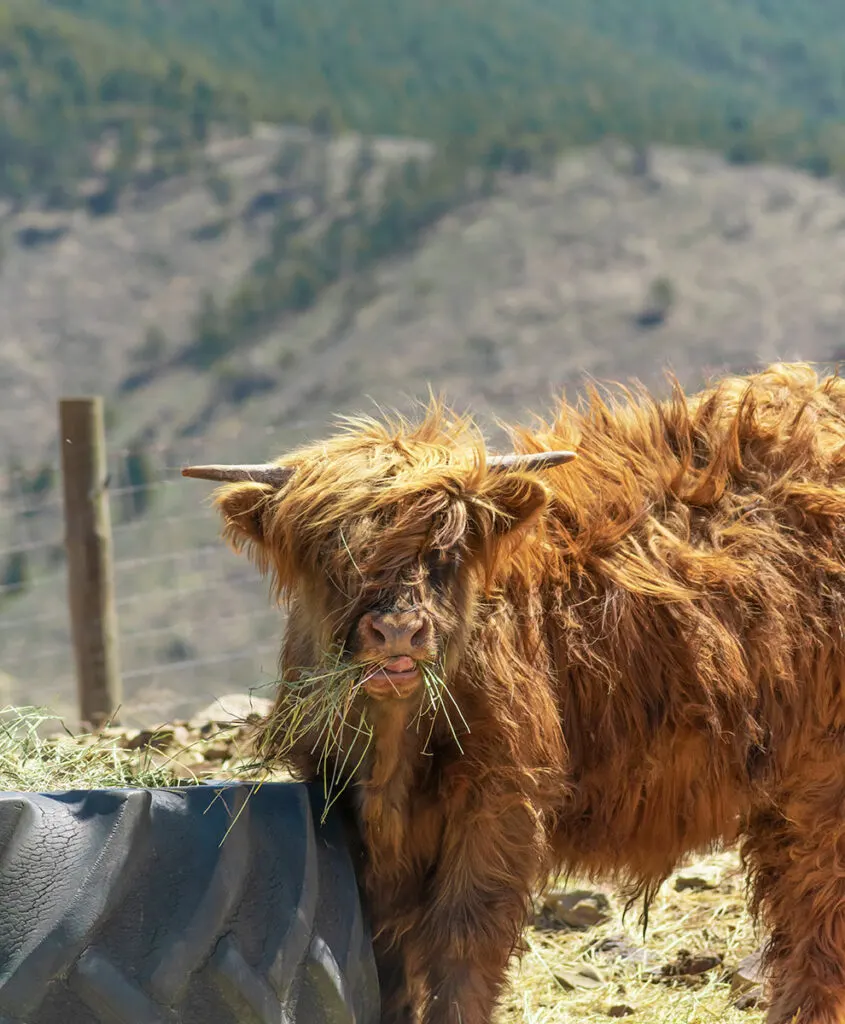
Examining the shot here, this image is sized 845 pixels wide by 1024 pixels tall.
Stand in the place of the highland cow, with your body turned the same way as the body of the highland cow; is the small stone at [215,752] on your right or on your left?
on your right

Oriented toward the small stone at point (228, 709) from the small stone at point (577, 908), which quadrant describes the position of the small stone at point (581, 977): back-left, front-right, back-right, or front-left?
back-left

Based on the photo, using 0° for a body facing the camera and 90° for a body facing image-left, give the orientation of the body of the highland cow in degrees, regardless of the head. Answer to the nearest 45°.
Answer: approximately 45°

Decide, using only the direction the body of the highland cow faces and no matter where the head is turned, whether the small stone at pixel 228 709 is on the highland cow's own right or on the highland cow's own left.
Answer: on the highland cow's own right

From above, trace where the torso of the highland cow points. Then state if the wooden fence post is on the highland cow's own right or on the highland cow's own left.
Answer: on the highland cow's own right
